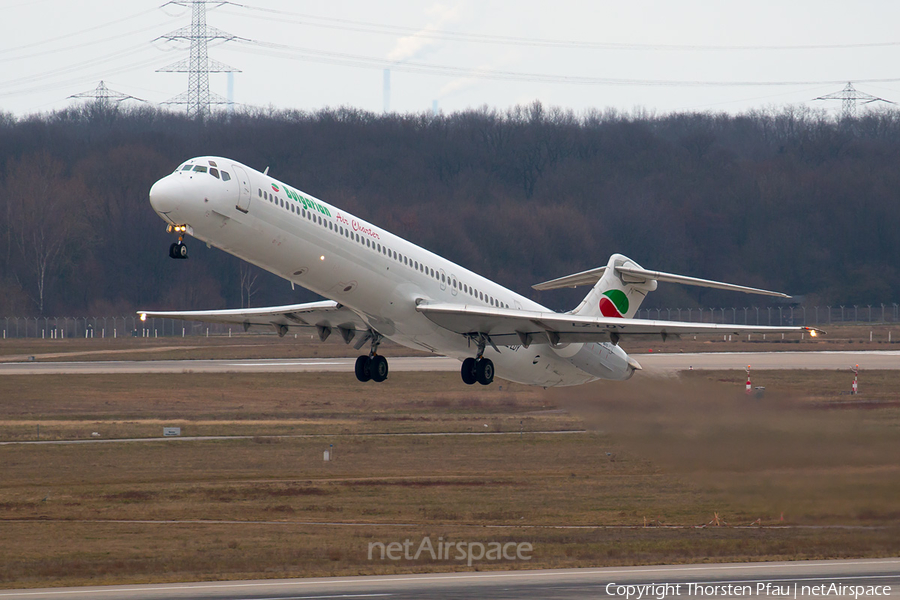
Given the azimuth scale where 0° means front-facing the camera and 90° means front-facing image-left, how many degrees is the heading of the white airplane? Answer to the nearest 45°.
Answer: approximately 45°
